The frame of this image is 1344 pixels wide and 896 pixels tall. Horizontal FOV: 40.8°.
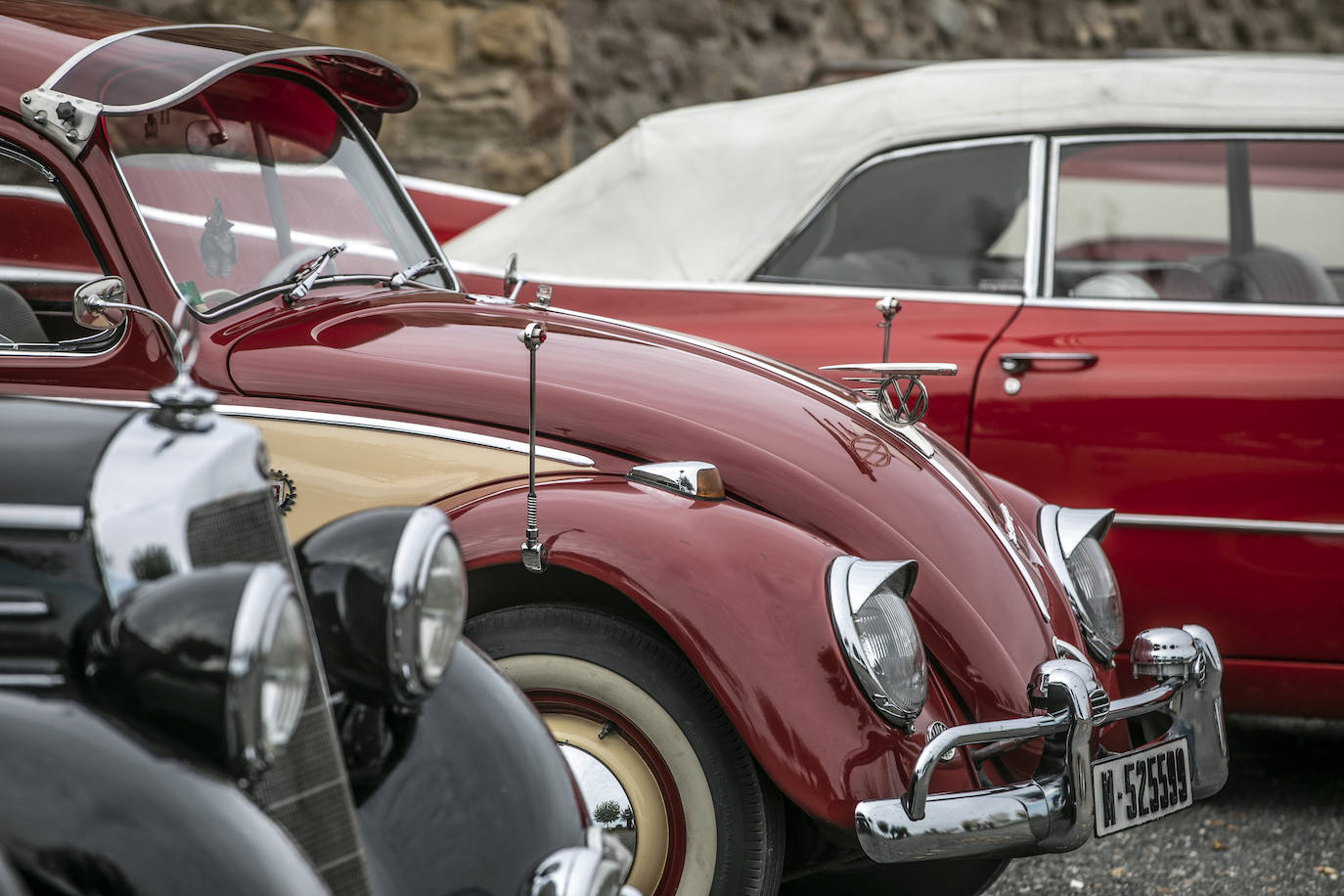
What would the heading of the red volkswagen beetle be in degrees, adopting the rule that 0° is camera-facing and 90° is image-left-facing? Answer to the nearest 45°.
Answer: approximately 315°

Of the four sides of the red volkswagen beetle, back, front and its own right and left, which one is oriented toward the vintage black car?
right

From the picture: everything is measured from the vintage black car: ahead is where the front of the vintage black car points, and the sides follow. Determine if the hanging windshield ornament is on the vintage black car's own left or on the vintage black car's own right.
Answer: on the vintage black car's own left

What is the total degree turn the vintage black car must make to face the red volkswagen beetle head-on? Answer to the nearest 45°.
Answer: approximately 90° to its left

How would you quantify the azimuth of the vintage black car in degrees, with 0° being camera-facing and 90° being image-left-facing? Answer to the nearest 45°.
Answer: approximately 315°

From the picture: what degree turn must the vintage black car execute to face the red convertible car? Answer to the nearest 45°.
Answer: approximately 90° to its left
